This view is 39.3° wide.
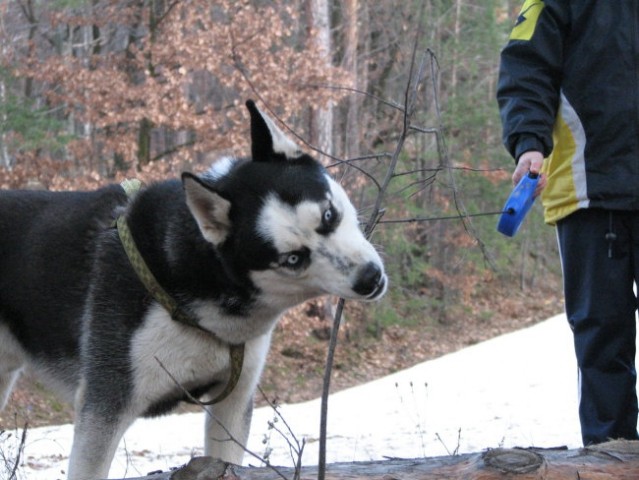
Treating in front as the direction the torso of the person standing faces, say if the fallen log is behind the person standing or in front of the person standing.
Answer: in front

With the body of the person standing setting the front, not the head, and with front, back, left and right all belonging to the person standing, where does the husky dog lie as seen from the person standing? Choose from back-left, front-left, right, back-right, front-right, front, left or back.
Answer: front-right

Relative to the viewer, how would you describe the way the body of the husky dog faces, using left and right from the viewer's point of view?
facing the viewer and to the right of the viewer

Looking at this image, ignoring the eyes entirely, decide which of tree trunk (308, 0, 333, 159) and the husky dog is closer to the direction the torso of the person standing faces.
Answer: the husky dog

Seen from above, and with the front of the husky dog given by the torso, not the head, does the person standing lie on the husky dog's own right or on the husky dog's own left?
on the husky dog's own left
